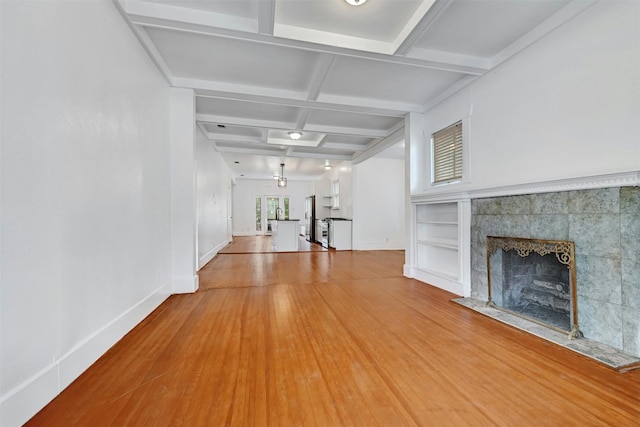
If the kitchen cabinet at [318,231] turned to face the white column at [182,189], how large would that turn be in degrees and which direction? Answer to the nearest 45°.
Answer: approximately 90° to its left

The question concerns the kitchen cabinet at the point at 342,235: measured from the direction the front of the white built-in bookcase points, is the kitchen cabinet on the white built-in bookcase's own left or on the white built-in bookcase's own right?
on the white built-in bookcase's own right

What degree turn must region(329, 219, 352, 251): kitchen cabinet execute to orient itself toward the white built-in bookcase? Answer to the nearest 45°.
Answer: approximately 90° to its left

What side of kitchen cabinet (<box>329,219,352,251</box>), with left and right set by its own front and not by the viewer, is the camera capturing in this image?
left

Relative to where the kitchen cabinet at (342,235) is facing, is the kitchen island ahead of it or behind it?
ahead

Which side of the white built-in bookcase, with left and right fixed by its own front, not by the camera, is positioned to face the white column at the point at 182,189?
front

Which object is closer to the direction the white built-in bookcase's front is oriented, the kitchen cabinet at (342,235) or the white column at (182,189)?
the white column

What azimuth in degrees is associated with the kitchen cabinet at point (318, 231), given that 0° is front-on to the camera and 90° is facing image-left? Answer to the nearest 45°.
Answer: approximately 90°

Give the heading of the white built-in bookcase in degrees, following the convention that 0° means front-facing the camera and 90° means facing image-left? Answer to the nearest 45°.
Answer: approximately 45°

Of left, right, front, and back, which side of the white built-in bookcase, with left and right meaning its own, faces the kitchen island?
right

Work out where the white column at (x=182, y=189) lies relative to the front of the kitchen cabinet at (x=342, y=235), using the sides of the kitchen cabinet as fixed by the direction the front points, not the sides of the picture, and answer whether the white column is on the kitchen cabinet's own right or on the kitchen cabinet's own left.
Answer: on the kitchen cabinet's own left

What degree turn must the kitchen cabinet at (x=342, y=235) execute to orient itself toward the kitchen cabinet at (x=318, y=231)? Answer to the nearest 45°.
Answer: approximately 90° to its right
